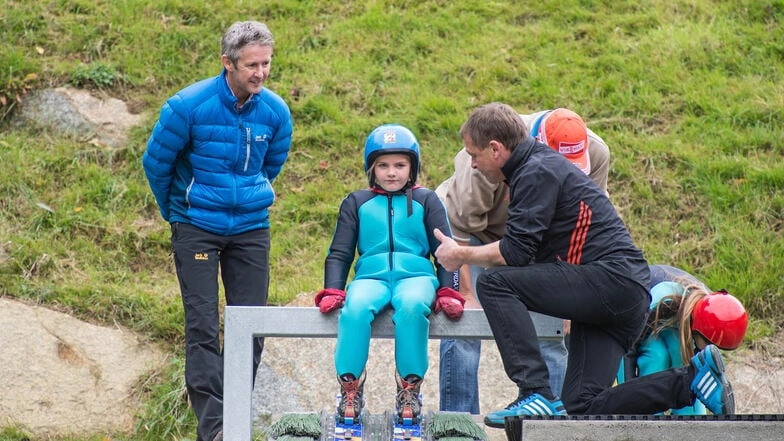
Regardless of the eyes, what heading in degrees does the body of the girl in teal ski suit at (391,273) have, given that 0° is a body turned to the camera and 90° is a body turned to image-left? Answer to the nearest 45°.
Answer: approximately 0°

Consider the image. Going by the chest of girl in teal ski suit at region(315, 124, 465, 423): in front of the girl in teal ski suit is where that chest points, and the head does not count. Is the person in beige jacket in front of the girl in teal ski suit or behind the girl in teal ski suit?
behind

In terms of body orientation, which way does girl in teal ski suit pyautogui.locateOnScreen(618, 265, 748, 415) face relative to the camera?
to the viewer's right

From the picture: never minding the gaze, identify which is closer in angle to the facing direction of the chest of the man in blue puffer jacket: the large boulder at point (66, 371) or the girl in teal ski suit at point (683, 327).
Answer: the girl in teal ski suit

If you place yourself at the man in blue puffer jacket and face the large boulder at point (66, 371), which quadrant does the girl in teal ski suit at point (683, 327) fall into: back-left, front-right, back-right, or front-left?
back-right

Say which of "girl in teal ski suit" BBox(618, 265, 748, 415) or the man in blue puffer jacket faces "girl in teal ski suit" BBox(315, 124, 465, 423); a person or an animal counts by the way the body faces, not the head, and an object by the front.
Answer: the man in blue puffer jacket

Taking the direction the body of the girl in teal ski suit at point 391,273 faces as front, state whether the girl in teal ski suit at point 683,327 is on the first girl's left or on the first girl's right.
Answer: on the first girl's left

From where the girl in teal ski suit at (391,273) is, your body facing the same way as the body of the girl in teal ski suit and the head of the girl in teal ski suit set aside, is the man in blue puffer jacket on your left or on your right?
on your right
